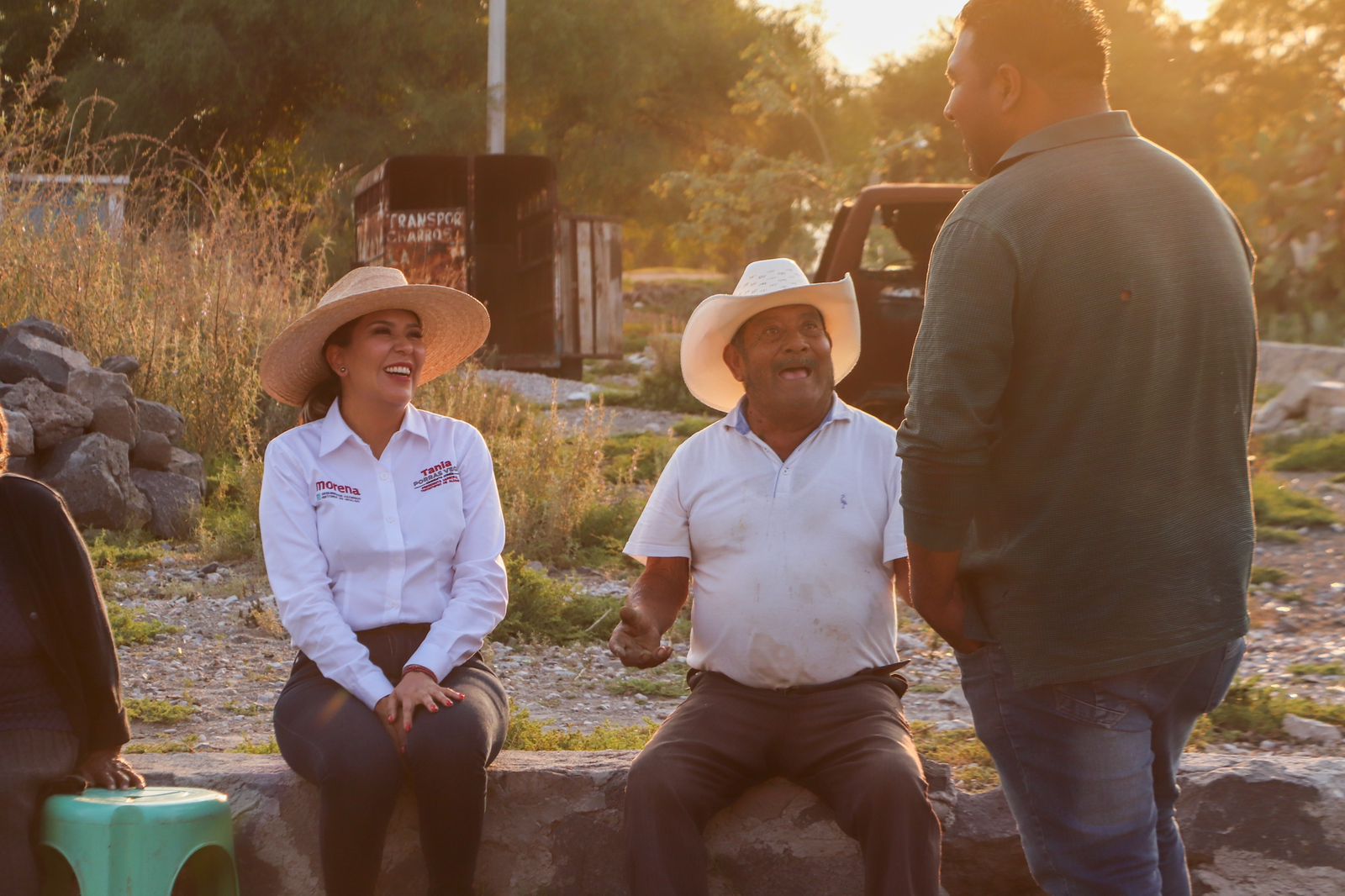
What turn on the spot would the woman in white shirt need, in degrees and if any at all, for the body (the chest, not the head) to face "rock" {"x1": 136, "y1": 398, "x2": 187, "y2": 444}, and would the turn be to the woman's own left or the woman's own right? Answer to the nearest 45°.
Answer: approximately 180°

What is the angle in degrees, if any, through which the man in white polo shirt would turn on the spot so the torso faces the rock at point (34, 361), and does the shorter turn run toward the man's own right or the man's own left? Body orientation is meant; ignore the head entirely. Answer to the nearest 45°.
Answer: approximately 135° to the man's own right

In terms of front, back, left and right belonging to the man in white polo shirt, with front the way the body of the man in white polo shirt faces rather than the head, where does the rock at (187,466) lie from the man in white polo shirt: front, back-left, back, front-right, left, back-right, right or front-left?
back-right

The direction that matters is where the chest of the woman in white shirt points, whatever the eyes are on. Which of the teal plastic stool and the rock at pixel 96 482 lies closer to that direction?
the teal plastic stool

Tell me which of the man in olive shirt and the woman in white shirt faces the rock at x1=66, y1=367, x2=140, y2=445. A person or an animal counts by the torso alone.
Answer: the man in olive shirt

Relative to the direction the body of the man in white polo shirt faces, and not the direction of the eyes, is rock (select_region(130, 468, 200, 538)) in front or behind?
behind

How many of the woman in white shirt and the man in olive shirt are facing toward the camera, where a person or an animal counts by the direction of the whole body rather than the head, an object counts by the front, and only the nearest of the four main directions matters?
1

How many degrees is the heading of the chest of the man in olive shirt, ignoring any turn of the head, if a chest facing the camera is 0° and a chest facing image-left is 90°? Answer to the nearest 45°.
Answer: approximately 135°

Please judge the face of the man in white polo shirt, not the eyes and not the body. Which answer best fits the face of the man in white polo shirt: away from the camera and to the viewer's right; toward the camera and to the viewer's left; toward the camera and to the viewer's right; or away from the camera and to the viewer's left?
toward the camera and to the viewer's right

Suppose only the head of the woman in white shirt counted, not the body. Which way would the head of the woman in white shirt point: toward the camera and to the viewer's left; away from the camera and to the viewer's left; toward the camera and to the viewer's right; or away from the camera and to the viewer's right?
toward the camera and to the viewer's right

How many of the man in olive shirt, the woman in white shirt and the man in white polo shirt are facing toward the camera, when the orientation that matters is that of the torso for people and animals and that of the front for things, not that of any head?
2

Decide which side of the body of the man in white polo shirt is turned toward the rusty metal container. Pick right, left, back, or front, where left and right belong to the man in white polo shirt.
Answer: back

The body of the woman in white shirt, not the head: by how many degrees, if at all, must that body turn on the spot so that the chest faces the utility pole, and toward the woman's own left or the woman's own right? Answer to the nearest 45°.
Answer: approximately 180°

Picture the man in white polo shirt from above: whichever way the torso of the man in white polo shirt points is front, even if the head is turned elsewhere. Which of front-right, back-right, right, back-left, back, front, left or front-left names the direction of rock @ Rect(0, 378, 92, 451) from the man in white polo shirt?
back-right

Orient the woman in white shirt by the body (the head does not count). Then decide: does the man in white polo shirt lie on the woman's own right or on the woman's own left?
on the woman's own left
